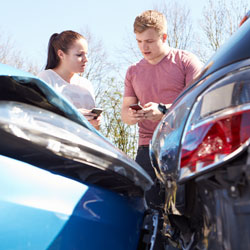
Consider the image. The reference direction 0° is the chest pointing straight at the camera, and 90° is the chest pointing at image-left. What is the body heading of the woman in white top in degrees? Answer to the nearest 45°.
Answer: approximately 315°

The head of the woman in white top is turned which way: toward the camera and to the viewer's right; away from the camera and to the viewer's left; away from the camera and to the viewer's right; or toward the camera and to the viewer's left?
toward the camera and to the viewer's right

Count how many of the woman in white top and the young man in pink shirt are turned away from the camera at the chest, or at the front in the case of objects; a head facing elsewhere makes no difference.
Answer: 0

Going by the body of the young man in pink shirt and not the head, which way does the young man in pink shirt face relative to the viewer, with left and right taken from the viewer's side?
facing the viewer and to the left of the viewer
